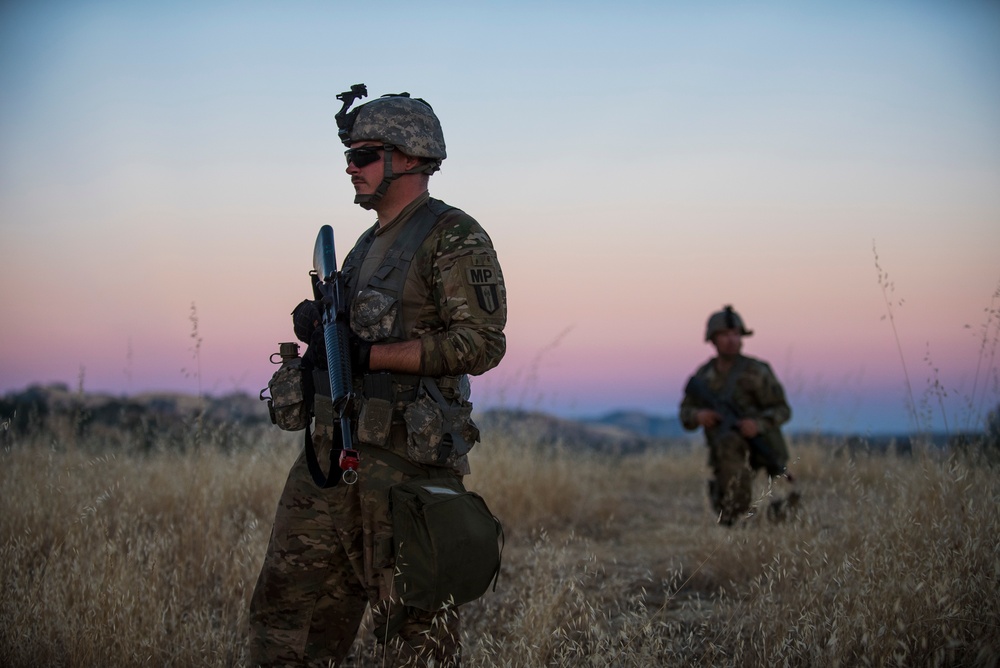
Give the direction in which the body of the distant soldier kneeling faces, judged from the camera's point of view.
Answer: toward the camera

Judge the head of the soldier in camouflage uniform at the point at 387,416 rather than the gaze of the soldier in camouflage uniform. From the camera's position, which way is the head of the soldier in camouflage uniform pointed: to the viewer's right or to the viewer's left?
to the viewer's left

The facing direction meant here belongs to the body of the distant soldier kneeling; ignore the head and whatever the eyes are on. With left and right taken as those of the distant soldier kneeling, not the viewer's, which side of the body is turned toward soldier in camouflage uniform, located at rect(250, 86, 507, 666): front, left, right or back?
front

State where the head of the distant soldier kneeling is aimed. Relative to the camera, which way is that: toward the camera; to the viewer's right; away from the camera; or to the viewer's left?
toward the camera
